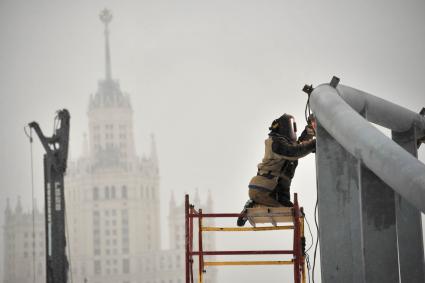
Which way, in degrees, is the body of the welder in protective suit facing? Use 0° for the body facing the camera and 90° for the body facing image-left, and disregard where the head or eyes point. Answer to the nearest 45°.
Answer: approximately 270°
